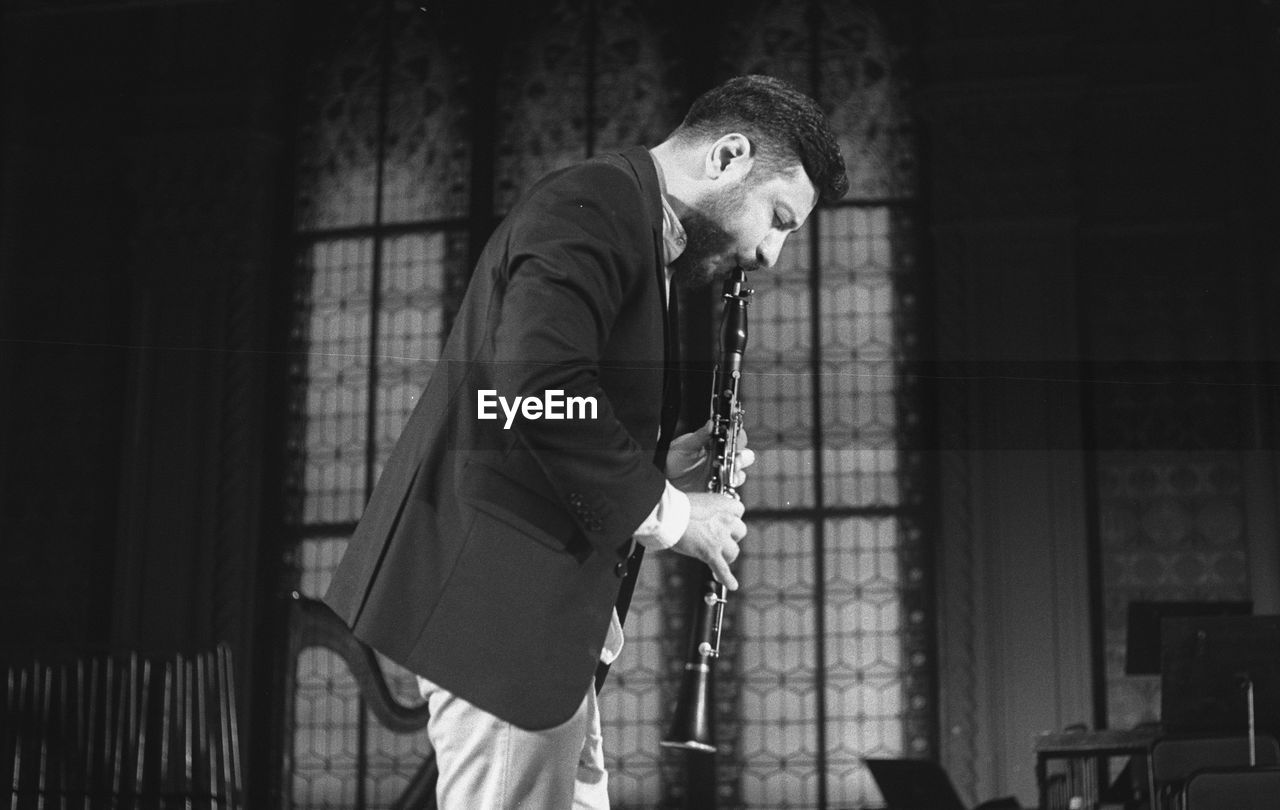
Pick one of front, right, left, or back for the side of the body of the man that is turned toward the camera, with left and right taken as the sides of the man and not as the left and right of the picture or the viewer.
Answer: right

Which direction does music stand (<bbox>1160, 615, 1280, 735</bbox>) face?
away from the camera

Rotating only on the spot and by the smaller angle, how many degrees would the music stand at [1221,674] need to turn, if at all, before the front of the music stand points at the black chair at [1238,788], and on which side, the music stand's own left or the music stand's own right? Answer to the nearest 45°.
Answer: approximately 180°

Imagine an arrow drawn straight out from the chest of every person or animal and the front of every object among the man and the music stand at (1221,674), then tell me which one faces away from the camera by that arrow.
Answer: the music stand

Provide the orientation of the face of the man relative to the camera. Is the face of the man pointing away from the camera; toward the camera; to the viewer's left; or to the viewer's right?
to the viewer's right

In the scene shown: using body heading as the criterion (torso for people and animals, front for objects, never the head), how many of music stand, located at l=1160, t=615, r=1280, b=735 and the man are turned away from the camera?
1

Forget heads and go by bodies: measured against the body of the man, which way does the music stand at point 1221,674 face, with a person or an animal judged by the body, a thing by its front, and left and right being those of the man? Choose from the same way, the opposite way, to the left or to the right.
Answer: to the left

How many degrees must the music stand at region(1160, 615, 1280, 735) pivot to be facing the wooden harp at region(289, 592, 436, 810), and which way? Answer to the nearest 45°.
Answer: approximately 135° to its left
